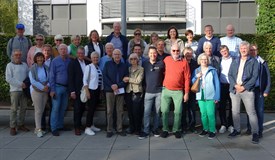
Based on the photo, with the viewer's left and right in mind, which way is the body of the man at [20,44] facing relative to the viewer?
facing the viewer

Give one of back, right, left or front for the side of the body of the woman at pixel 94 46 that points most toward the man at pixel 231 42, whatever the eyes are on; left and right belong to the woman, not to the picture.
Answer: left

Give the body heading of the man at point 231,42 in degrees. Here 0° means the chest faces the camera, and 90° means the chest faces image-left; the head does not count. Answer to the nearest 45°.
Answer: approximately 0°

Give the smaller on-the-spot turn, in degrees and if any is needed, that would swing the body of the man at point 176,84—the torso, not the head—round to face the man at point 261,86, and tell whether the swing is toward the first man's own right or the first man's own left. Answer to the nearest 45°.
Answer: approximately 90° to the first man's own left

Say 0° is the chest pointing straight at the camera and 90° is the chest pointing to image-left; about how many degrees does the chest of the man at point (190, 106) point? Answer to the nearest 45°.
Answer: approximately 0°

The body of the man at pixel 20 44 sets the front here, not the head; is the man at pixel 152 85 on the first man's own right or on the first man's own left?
on the first man's own left

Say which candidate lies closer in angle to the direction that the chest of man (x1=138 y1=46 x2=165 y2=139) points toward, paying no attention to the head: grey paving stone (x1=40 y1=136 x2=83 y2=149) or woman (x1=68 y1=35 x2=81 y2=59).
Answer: the grey paving stone

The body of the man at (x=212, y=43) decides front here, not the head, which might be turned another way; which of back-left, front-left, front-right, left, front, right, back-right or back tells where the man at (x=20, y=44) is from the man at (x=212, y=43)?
right

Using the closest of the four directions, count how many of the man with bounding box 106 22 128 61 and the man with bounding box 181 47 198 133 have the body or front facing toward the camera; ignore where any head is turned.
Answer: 2

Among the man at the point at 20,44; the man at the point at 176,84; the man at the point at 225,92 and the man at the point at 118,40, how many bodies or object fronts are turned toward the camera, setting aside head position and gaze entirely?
4

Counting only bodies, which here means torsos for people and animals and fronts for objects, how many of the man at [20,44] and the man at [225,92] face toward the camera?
2

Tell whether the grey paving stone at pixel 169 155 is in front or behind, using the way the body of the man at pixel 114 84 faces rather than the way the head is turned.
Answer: in front

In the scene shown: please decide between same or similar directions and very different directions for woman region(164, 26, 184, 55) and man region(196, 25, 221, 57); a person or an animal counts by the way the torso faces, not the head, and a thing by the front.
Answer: same or similar directions

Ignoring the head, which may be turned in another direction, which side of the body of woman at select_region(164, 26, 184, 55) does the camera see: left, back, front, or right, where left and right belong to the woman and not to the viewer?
front

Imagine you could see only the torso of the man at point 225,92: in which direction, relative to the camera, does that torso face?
toward the camera

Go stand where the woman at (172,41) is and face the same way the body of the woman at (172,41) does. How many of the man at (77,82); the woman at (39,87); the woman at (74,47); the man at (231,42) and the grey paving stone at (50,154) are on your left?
1
